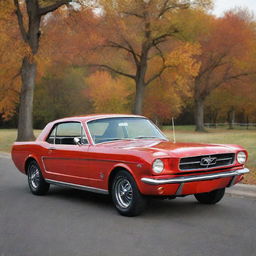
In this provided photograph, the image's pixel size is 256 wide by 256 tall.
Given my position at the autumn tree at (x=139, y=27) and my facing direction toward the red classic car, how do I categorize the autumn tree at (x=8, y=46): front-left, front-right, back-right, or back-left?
front-right

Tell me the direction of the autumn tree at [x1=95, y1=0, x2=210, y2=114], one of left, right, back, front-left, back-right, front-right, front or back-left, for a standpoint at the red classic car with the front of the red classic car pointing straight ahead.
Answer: back-left

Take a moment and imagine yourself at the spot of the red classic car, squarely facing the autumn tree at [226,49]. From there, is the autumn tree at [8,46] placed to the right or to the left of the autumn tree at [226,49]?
left

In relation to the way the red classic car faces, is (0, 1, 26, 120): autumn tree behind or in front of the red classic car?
behind

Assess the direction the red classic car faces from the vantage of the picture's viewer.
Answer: facing the viewer and to the right of the viewer

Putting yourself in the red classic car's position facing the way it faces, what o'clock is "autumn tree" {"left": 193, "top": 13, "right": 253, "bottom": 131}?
The autumn tree is roughly at 8 o'clock from the red classic car.

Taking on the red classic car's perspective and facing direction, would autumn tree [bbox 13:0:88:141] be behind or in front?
behind
